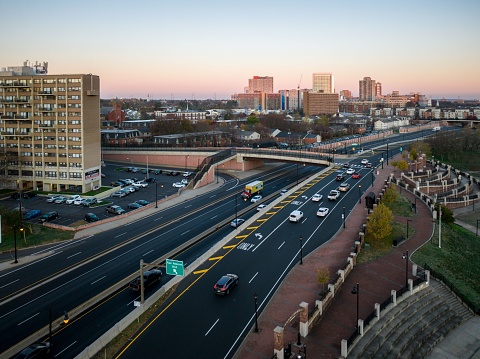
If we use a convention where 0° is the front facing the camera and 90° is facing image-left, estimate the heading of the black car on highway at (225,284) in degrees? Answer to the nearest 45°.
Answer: approximately 225°

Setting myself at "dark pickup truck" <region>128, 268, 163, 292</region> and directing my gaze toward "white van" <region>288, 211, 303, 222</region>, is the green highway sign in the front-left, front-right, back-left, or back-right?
back-right

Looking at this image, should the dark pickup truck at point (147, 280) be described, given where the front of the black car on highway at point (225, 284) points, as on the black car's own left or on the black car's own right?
on the black car's own left
